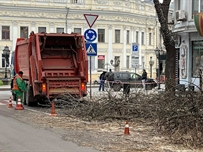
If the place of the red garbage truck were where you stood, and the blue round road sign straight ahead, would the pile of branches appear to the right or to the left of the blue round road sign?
right

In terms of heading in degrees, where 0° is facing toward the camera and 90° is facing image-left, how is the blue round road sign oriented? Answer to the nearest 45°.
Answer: approximately 0°

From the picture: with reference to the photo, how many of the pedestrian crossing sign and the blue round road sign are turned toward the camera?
2

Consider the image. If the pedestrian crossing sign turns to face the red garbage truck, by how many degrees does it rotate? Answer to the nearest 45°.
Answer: approximately 90° to its right

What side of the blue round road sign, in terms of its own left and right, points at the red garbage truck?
right
